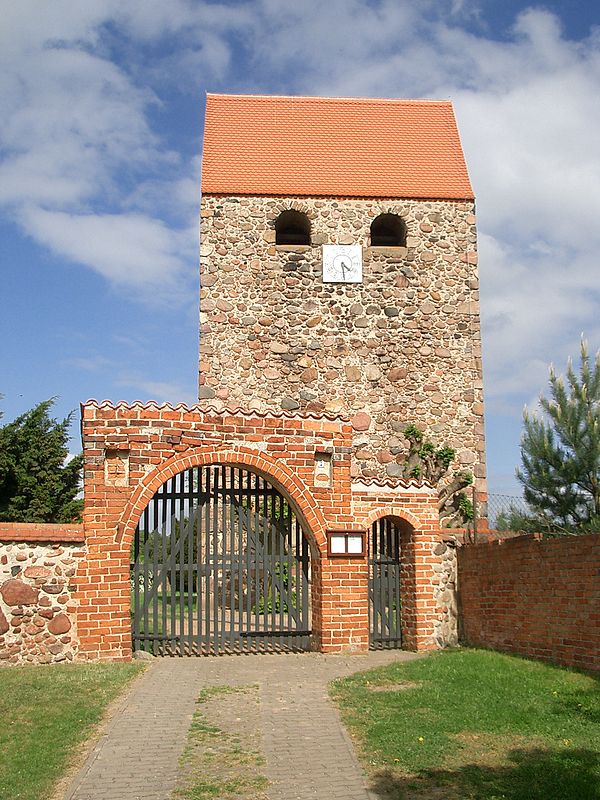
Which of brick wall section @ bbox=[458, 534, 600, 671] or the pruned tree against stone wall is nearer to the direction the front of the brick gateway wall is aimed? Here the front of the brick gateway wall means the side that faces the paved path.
the brick wall section

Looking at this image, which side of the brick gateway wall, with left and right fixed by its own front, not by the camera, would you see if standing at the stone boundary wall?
right

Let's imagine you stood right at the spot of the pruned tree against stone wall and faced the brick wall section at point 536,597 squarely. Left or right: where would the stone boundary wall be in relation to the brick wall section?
right

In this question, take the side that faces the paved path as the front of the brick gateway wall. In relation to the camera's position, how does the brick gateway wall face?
facing the viewer

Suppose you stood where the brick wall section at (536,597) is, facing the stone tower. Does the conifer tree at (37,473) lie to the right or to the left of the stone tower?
left

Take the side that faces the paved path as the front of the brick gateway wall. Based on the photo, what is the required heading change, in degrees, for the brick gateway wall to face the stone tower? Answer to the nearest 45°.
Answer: approximately 180°

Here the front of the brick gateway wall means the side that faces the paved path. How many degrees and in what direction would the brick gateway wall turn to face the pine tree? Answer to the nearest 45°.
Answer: approximately 135° to its left
